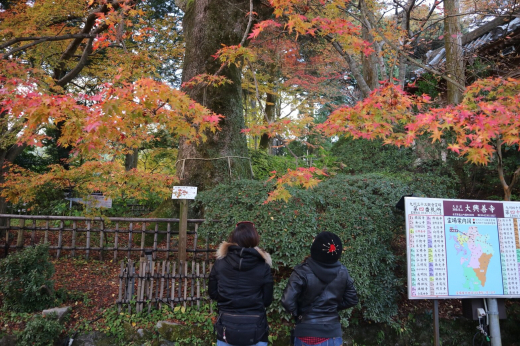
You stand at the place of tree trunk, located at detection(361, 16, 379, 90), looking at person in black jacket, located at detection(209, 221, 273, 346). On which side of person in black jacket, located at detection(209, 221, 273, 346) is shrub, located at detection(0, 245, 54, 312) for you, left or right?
right

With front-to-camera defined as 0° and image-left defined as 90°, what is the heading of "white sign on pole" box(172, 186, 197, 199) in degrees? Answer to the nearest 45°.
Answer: approximately 0°

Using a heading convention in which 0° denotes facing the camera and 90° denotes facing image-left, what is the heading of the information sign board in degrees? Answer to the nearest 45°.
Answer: approximately 0°

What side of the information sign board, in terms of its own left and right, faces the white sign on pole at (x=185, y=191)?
right

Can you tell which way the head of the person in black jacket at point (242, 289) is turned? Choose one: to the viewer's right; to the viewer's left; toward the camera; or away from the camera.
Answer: away from the camera

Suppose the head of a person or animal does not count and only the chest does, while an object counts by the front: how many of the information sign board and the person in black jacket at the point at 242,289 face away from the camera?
1

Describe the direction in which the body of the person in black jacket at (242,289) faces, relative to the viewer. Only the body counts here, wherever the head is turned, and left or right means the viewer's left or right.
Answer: facing away from the viewer

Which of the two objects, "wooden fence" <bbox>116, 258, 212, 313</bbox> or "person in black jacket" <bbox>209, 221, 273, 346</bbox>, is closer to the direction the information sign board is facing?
the person in black jacket

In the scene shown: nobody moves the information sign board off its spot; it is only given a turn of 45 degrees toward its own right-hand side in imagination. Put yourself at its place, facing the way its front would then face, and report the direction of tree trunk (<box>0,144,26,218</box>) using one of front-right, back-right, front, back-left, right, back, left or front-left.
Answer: front-right
